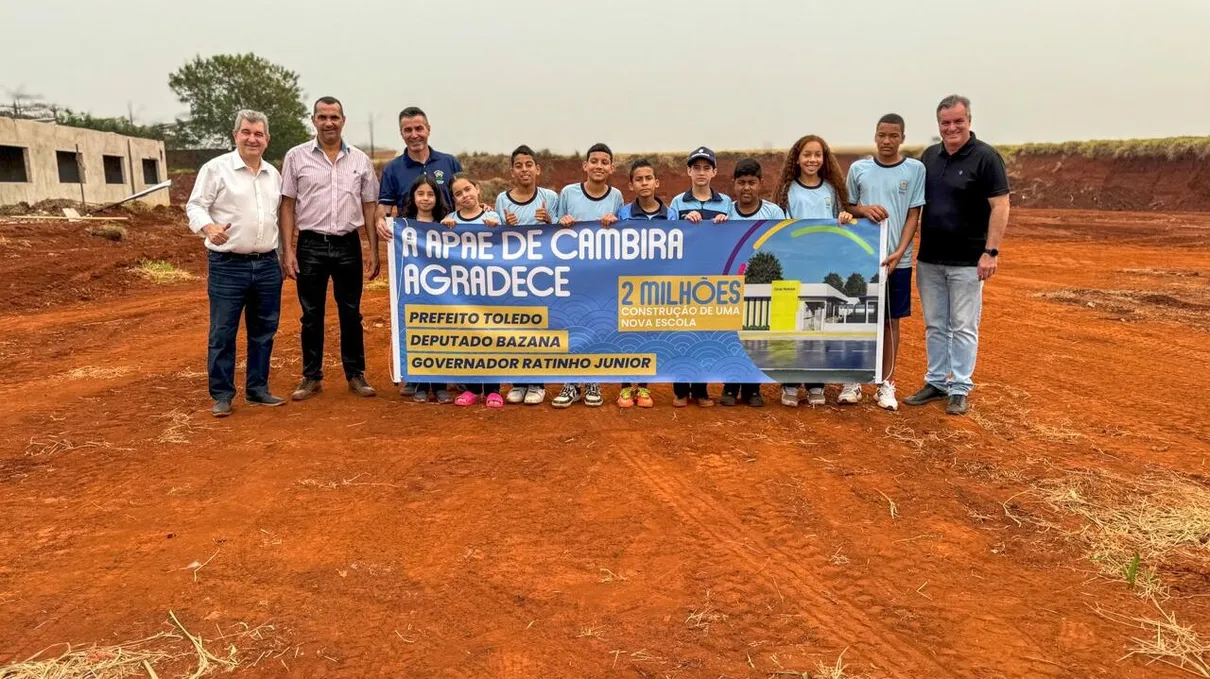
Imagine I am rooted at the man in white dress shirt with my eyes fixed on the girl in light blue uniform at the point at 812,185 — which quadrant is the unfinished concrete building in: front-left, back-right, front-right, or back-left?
back-left

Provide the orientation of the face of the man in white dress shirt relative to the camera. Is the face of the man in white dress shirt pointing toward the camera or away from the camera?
toward the camera

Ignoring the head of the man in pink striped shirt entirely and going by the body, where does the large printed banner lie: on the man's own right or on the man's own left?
on the man's own left

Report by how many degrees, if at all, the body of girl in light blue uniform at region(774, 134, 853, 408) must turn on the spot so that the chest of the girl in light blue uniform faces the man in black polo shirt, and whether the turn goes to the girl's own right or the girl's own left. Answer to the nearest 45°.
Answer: approximately 90° to the girl's own left

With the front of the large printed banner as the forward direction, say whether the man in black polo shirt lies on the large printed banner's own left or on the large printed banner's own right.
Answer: on the large printed banner's own left

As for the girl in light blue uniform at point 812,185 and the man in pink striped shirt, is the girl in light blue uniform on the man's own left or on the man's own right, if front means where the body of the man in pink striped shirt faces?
on the man's own left

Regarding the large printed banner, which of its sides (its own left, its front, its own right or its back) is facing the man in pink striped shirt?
right

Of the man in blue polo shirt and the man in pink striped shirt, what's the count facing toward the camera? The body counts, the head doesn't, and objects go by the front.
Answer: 2

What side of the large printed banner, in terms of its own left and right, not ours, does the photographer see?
front

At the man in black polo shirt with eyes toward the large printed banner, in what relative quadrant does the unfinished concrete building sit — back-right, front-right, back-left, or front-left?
front-right

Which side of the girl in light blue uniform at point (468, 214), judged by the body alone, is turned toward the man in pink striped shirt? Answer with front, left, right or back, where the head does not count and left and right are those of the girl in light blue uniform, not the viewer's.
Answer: right

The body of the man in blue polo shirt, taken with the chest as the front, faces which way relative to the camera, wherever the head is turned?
toward the camera
